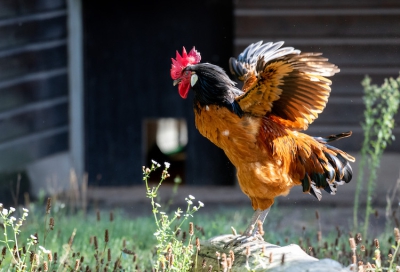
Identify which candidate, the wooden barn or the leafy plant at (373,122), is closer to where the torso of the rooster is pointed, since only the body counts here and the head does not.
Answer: the wooden barn

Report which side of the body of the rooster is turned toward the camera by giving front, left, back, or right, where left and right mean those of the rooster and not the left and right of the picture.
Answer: left

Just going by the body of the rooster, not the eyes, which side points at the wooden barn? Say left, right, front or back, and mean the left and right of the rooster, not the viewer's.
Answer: right

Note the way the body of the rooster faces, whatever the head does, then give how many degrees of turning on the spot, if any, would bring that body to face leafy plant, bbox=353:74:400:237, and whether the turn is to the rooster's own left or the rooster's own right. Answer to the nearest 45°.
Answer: approximately 135° to the rooster's own right
